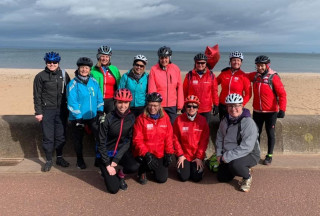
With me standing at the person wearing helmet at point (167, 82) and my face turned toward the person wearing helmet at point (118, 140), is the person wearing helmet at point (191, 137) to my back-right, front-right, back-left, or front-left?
front-left

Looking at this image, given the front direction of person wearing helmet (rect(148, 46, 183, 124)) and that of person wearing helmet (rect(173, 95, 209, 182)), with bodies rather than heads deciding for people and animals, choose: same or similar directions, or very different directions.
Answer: same or similar directions

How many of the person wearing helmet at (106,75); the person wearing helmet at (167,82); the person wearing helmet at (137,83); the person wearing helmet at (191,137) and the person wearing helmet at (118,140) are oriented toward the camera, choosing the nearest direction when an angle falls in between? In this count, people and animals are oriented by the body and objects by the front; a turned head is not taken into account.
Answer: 5

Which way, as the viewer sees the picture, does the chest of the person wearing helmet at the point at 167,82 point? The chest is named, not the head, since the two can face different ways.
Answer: toward the camera

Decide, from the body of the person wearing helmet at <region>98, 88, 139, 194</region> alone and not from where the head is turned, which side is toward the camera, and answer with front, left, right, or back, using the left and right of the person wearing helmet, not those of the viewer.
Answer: front

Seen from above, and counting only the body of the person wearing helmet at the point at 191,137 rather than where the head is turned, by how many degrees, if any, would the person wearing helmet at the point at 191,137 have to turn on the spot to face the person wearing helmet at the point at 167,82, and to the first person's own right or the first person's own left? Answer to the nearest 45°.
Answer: approximately 135° to the first person's own right

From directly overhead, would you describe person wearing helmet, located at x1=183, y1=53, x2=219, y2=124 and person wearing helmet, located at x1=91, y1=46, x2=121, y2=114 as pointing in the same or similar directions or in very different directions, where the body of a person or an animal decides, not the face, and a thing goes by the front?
same or similar directions

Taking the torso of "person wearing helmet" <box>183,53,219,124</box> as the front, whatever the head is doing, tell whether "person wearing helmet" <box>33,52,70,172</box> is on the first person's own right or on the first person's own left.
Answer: on the first person's own right

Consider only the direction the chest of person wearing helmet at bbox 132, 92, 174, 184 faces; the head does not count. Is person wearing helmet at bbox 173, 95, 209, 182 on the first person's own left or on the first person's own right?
on the first person's own left

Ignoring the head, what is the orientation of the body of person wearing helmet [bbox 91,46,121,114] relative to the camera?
toward the camera

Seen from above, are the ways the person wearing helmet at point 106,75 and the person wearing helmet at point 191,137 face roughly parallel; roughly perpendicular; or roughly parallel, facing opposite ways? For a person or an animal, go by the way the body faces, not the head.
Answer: roughly parallel

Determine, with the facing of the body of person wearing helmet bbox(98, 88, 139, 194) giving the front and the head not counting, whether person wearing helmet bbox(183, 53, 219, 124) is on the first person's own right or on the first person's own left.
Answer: on the first person's own left

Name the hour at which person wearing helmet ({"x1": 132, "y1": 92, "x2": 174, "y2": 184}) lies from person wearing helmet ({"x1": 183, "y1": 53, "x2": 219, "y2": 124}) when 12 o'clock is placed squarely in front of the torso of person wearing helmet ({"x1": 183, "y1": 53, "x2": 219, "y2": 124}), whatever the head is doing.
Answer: person wearing helmet ({"x1": 132, "y1": 92, "x2": 174, "y2": 184}) is roughly at 1 o'clock from person wearing helmet ({"x1": 183, "y1": 53, "x2": 219, "y2": 124}).

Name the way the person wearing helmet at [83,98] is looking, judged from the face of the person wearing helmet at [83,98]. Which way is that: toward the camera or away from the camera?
toward the camera

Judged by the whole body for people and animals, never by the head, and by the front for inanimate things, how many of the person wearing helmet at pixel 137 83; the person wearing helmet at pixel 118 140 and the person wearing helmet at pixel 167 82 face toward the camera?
3

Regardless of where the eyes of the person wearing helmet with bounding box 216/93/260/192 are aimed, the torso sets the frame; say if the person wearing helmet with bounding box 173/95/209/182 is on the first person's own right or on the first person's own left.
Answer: on the first person's own right
